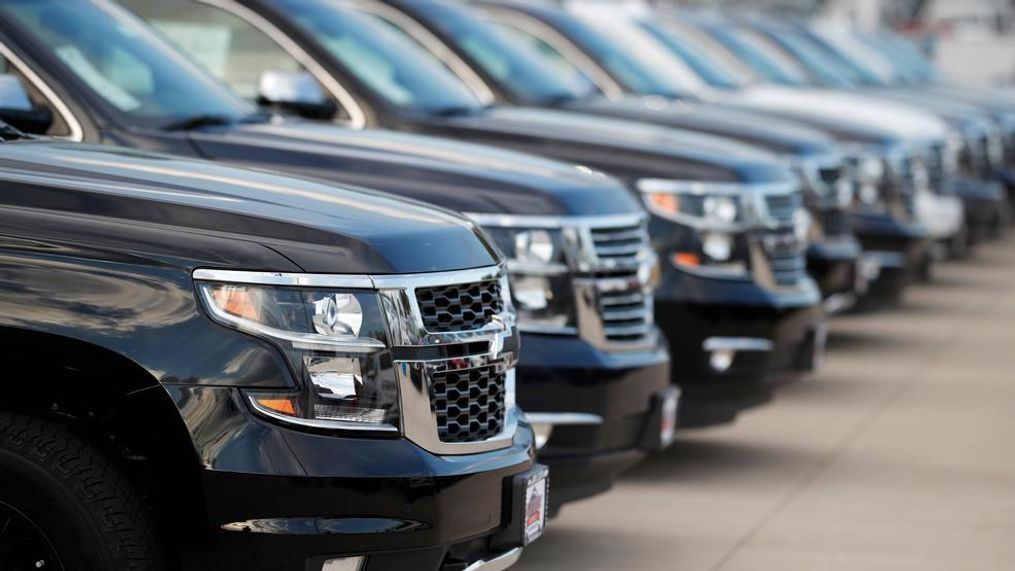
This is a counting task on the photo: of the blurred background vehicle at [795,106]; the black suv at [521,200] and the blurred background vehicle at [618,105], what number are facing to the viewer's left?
0

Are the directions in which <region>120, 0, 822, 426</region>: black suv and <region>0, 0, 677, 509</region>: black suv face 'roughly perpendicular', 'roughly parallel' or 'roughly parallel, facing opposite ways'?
roughly parallel

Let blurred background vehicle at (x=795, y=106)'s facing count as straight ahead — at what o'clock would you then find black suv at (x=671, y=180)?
The black suv is roughly at 2 o'clock from the blurred background vehicle.

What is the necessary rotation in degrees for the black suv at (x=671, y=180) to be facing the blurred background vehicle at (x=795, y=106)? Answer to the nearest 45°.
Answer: approximately 135° to its left

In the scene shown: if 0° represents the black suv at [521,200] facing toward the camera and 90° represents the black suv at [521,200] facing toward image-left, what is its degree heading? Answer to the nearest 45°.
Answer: approximately 315°

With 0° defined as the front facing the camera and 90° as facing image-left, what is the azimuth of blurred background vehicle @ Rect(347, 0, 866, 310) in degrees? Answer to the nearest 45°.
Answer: approximately 315°

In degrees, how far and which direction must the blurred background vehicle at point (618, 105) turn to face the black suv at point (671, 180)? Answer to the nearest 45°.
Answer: approximately 45° to its right

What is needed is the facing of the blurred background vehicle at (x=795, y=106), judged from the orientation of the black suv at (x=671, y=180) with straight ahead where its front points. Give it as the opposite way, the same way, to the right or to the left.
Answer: the same way

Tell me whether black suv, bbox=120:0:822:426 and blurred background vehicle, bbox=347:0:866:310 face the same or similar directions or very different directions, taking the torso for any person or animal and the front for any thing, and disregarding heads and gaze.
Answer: same or similar directions

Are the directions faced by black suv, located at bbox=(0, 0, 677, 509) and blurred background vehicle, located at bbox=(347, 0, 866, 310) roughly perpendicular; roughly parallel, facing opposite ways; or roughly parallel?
roughly parallel

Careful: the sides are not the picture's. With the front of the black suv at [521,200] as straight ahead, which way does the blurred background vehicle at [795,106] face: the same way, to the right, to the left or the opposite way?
the same way

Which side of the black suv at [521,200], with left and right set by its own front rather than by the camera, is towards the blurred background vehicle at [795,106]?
left

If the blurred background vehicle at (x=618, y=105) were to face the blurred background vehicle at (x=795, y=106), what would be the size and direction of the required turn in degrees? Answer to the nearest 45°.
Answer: approximately 90° to its left
